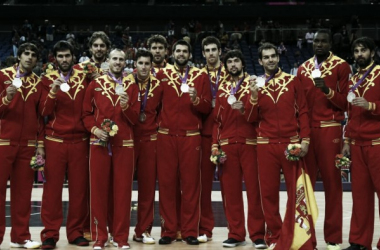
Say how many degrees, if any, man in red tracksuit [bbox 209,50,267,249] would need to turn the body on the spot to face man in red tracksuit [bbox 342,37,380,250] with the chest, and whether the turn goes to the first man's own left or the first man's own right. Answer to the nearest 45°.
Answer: approximately 90° to the first man's own left

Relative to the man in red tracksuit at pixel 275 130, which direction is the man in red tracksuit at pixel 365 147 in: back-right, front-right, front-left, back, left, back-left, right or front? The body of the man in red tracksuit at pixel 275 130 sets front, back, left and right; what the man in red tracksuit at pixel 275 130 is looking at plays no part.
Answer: left

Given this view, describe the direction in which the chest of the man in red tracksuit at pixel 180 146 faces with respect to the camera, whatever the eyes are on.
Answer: toward the camera

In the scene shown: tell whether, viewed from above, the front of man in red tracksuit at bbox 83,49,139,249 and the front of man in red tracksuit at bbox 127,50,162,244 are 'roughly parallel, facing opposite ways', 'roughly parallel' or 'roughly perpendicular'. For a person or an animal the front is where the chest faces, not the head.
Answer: roughly parallel

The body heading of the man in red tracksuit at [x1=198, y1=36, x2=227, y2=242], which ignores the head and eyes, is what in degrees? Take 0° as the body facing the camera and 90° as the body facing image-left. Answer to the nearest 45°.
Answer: approximately 0°

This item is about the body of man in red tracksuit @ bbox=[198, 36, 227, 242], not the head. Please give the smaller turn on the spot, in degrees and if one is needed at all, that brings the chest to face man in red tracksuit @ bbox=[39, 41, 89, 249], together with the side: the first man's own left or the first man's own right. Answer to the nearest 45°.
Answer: approximately 90° to the first man's own right

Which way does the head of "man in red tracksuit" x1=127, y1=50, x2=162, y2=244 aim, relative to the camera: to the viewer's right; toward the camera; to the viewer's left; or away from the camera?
toward the camera

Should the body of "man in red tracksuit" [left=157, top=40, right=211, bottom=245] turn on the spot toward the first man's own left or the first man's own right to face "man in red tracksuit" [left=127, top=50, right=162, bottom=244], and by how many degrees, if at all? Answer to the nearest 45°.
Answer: approximately 90° to the first man's own right

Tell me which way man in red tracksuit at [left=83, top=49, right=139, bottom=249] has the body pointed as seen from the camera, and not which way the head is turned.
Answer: toward the camera

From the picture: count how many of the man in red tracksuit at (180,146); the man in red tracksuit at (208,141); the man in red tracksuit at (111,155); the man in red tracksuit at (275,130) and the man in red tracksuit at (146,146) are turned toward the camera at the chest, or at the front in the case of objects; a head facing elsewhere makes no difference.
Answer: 5

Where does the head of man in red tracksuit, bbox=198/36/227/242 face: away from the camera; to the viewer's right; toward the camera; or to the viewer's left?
toward the camera

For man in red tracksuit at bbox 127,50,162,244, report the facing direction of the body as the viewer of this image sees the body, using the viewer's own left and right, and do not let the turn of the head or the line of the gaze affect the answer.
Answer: facing the viewer

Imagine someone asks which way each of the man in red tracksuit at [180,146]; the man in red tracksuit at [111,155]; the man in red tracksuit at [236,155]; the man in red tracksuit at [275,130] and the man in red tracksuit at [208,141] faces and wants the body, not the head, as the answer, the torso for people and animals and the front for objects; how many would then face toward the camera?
5
